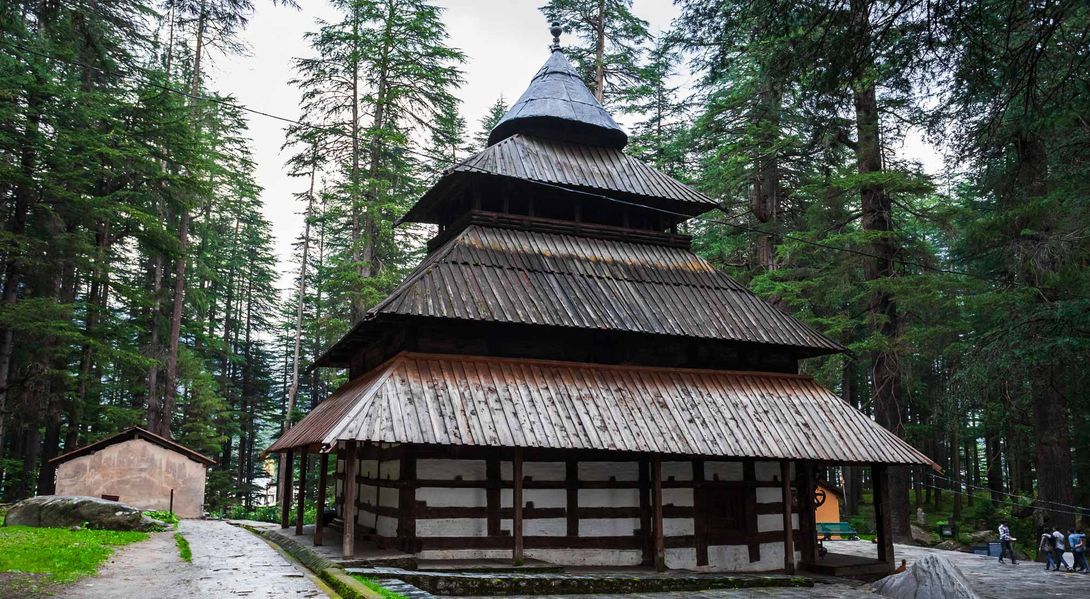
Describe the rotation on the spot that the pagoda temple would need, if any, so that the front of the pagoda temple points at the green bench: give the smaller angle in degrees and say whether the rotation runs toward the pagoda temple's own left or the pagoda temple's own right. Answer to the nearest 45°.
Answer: approximately 45° to the pagoda temple's own left

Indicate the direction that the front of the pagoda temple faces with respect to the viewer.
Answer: facing to the right of the viewer

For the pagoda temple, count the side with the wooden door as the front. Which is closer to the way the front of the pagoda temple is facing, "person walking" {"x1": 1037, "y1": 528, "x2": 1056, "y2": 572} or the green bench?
the person walking

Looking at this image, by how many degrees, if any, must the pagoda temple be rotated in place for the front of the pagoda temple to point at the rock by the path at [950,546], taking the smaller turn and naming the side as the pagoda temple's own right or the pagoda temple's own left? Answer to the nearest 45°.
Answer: approximately 45° to the pagoda temple's own left

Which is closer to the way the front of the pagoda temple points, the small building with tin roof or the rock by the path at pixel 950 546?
the rock by the path

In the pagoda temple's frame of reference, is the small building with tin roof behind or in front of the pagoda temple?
behind

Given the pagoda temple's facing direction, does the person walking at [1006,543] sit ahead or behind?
ahead

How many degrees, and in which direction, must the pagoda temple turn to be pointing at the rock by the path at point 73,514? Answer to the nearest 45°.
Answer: approximately 180°

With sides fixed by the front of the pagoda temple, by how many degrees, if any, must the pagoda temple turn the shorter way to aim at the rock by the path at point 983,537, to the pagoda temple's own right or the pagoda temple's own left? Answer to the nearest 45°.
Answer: approximately 45° to the pagoda temple's own left

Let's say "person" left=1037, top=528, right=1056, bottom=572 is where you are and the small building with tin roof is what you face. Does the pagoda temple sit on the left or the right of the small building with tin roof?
left
